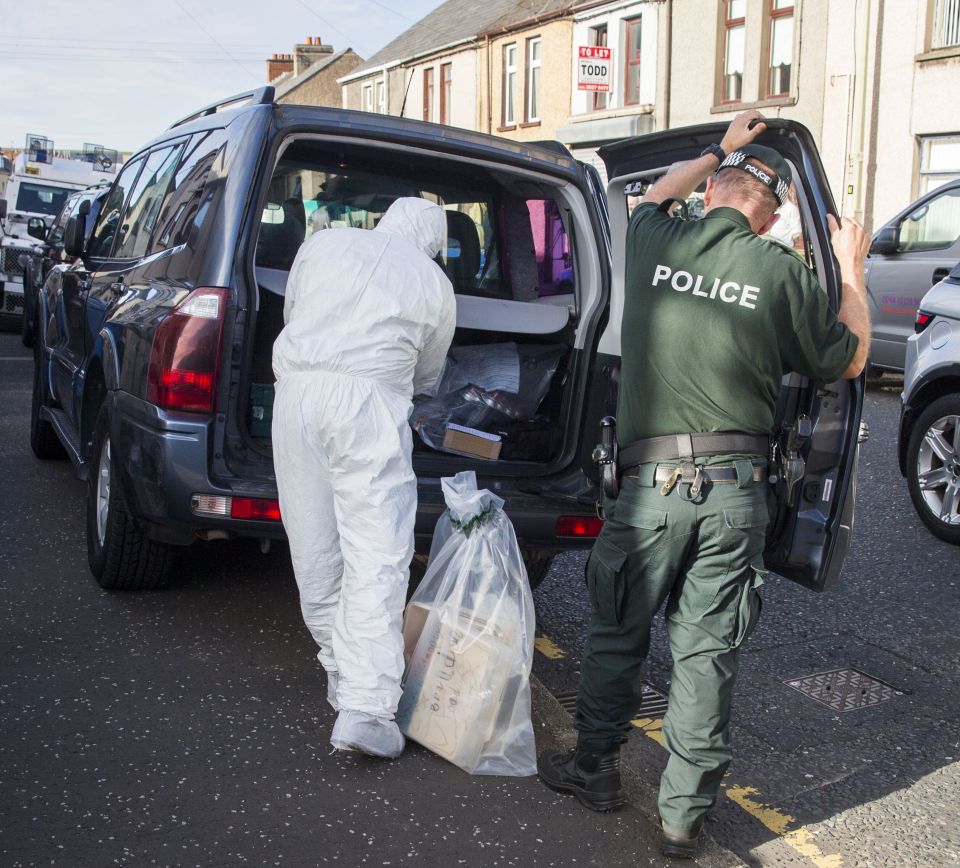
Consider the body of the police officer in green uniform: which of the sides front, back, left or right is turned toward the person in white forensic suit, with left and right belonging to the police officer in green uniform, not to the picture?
left

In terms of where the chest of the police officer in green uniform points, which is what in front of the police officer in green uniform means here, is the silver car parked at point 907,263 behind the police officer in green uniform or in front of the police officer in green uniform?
in front

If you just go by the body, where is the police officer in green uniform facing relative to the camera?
away from the camera

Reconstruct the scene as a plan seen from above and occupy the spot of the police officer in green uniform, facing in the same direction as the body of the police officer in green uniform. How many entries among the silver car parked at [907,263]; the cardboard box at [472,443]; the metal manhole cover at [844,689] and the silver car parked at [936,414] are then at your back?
0

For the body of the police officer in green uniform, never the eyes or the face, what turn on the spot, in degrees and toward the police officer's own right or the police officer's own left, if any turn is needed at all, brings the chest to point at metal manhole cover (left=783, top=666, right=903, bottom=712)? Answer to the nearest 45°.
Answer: approximately 45° to the police officer's own right

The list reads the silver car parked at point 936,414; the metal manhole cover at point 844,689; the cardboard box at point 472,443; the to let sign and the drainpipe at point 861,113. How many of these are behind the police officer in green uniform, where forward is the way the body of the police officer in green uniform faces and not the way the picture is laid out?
0

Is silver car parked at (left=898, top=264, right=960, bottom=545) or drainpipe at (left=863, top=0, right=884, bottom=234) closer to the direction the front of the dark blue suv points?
the drainpipe

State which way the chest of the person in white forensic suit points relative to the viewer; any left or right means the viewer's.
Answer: facing away from the viewer and to the right of the viewer

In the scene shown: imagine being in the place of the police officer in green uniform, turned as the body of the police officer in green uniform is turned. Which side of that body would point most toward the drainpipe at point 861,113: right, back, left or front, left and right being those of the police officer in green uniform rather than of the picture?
front

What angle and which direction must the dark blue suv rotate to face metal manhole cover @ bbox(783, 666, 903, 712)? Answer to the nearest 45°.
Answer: approximately 135° to its right

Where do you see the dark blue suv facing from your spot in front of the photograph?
facing away from the viewer and to the left of the viewer

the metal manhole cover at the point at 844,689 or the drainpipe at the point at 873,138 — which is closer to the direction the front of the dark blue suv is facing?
the drainpipe

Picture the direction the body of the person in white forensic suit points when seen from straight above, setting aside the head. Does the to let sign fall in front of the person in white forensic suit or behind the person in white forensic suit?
in front

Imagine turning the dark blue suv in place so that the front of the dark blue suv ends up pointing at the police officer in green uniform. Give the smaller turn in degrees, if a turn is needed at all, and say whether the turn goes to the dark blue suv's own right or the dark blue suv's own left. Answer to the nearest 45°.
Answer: approximately 180°

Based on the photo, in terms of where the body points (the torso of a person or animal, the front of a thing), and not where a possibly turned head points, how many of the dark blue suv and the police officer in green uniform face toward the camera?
0

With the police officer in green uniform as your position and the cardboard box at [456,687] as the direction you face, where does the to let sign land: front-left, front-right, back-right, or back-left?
front-right
